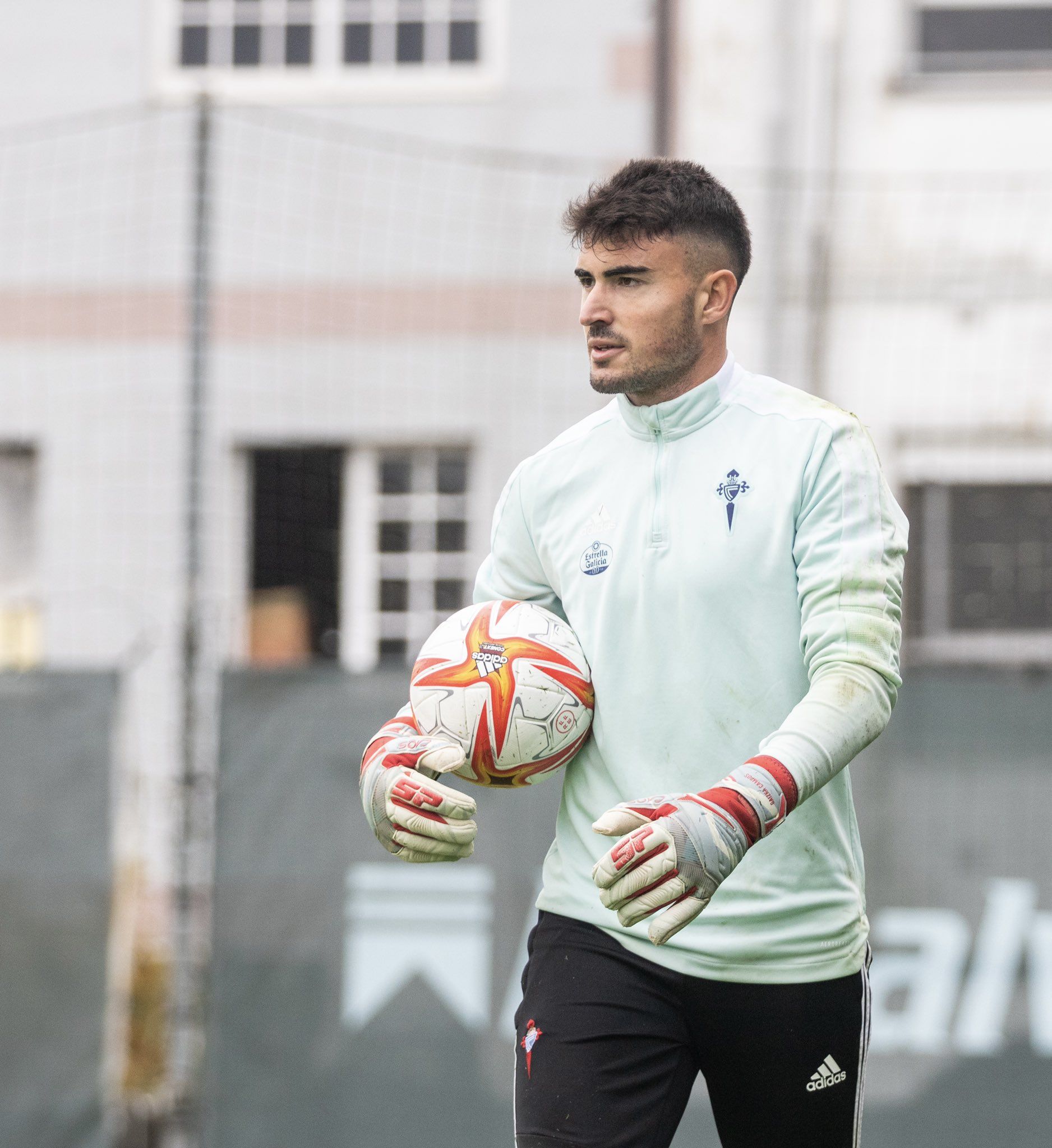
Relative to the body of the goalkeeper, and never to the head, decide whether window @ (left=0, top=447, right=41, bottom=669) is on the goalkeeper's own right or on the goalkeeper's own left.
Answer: on the goalkeeper's own right

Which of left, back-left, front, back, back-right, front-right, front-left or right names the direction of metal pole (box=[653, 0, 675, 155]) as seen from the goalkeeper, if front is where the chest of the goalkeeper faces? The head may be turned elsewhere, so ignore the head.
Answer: back-right

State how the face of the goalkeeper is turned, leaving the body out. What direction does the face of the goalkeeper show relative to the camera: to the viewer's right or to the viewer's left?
to the viewer's left

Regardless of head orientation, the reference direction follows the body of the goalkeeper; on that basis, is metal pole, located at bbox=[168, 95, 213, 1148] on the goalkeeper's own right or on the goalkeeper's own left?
on the goalkeeper's own right

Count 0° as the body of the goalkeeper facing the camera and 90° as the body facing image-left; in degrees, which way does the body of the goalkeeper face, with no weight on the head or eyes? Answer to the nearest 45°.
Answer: approximately 45°

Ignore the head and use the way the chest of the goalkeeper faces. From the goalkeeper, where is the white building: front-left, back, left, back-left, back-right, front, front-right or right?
back-right
